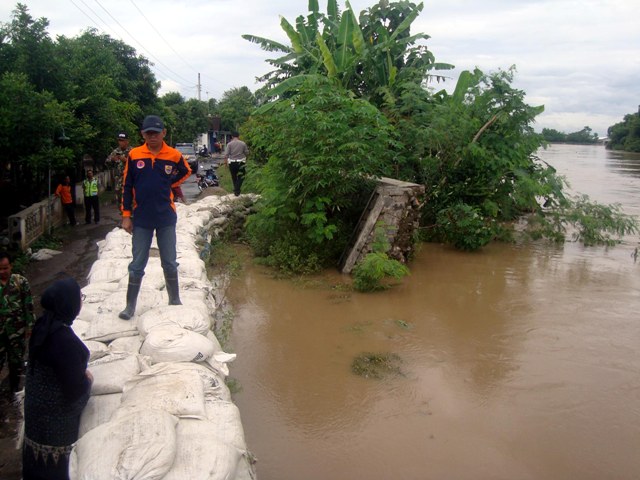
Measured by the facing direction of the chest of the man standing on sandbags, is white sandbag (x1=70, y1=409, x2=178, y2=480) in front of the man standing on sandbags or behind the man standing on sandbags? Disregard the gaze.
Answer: in front

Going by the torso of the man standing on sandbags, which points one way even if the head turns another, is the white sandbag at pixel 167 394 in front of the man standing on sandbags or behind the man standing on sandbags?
in front

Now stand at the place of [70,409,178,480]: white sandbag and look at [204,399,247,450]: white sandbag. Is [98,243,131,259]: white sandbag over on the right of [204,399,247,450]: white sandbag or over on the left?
left

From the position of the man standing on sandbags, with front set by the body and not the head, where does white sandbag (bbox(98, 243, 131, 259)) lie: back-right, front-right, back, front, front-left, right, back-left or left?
back

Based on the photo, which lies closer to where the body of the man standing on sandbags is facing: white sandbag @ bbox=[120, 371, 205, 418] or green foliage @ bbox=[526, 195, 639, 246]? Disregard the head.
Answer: the white sandbag

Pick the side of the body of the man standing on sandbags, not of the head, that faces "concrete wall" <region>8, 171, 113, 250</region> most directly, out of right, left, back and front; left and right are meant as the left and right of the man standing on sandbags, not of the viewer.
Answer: back

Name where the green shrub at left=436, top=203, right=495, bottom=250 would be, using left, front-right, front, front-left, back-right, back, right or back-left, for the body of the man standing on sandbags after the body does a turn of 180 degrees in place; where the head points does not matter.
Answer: front-right

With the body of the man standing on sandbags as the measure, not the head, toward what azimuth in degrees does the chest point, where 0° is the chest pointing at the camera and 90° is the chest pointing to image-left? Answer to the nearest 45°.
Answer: approximately 0°
